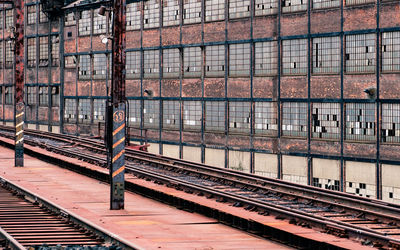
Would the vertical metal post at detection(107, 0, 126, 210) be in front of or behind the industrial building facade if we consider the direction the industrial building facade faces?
in front

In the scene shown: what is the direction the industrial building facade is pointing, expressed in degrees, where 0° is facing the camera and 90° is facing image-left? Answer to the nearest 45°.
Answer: approximately 45°

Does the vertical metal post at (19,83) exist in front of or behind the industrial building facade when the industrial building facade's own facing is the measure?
in front

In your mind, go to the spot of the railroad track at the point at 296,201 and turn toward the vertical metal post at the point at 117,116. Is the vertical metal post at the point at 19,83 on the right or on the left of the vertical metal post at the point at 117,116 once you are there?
right
